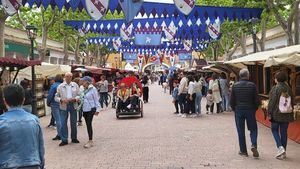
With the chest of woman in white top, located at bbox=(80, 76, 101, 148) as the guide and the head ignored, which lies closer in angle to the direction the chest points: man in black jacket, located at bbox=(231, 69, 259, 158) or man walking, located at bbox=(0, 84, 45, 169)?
the man walking

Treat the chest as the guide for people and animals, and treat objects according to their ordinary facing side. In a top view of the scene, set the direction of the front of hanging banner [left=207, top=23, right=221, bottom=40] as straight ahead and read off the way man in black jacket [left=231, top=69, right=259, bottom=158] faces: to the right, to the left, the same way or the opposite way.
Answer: the opposite way

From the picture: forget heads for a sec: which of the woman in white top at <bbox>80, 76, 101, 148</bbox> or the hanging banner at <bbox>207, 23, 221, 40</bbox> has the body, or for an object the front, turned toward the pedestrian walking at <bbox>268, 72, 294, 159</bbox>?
the hanging banner

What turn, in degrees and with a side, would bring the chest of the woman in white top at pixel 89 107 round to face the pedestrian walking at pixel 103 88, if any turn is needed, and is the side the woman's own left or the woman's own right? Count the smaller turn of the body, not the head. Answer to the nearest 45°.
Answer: approximately 135° to the woman's own right

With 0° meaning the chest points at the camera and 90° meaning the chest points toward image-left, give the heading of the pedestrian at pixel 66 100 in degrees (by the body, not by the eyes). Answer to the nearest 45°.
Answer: approximately 0°

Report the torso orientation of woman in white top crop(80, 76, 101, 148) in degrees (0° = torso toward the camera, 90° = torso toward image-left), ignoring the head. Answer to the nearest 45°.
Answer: approximately 45°

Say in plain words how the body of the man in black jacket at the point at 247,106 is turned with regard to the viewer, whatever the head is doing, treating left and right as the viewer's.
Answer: facing away from the viewer
